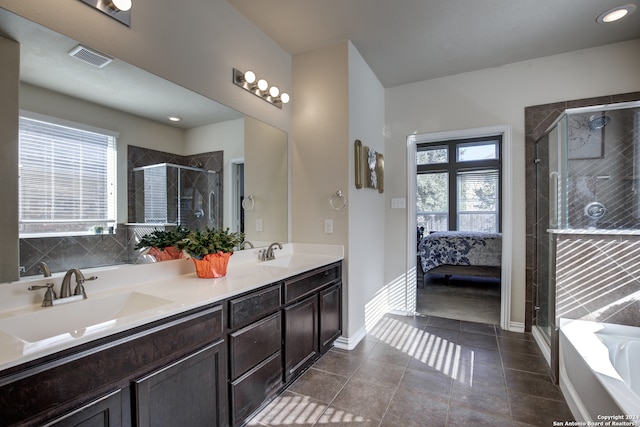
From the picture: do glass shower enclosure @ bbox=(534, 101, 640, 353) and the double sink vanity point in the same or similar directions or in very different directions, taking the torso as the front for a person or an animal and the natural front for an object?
very different directions

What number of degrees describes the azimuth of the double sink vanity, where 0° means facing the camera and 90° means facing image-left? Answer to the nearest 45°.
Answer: approximately 315°

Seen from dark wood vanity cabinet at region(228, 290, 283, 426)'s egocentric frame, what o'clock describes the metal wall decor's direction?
The metal wall decor is roughly at 9 o'clock from the dark wood vanity cabinet.

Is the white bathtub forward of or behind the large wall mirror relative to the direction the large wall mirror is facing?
forward

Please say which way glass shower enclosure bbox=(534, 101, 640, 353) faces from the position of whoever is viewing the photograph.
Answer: facing to the left of the viewer
